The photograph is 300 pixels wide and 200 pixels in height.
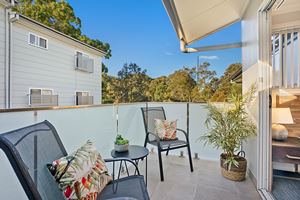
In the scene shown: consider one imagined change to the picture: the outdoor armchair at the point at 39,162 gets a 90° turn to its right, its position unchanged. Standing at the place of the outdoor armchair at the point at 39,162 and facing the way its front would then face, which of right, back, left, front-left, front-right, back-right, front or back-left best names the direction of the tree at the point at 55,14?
back-right

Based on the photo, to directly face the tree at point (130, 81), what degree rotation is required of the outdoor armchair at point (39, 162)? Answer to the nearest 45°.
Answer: approximately 90° to its left

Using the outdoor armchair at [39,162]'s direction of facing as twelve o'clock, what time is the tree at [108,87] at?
The tree is roughly at 8 o'clock from the outdoor armchair.

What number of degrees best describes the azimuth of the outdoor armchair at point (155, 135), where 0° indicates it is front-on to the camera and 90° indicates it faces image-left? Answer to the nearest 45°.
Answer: approximately 315°

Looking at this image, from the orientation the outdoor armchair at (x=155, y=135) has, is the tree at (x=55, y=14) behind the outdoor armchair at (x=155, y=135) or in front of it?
behind

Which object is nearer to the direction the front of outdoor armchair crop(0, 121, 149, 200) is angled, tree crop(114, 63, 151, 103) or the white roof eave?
the white roof eave

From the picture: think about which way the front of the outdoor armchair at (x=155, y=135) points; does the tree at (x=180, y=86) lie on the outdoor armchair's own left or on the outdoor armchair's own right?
on the outdoor armchair's own left

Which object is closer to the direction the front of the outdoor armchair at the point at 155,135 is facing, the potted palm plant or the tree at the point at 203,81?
the potted palm plant

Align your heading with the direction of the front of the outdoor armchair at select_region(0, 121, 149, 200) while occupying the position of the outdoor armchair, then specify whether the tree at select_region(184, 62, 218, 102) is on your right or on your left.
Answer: on your left

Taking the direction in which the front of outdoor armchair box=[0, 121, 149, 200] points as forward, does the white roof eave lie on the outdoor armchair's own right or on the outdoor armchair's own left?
on the outdoor armchair's own left

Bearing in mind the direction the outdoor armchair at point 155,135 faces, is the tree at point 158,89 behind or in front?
behind
